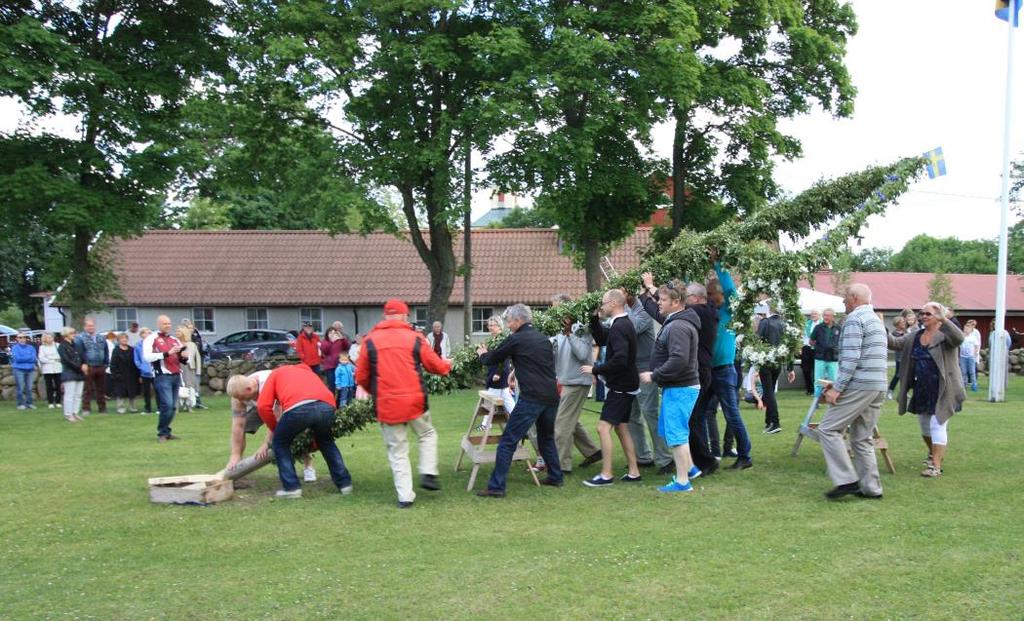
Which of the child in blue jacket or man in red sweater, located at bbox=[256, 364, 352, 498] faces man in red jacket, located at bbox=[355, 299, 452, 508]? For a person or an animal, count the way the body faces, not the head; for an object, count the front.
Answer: the child in blue jacket

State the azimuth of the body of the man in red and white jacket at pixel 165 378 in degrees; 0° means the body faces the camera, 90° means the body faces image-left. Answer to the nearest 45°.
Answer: approximately 315°

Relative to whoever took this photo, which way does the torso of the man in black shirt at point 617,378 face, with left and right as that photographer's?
facing to the left of the viewer

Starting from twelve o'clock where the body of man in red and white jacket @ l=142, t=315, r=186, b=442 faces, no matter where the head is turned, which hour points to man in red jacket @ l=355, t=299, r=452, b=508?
The man in red jacket is roughly at 1 o'clock from the man in red and white jacket.

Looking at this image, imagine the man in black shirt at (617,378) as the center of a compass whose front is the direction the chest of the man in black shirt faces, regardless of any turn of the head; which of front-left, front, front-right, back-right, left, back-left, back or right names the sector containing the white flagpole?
back-right

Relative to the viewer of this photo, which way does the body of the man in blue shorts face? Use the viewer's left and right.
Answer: facing to the left of the viewer

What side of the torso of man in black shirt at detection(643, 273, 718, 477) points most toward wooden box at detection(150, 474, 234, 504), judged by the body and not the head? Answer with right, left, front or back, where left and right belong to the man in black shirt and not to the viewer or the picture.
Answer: front

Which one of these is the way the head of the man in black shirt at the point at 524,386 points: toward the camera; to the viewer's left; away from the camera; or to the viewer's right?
to the viewer's left

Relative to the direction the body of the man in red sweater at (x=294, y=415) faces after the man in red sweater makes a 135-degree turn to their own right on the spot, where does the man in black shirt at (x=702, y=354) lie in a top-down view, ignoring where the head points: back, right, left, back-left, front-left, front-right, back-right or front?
front

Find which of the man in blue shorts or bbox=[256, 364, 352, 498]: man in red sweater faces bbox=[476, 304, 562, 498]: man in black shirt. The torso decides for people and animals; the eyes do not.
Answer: the man in blue shorts

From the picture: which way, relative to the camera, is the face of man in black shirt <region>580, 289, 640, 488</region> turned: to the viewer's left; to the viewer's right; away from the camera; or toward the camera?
to the viewer's left

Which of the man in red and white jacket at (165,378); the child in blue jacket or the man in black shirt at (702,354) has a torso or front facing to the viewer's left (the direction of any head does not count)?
the man in black shirt

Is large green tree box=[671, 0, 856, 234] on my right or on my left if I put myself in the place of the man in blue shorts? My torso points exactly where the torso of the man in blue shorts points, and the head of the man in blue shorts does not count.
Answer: on my right

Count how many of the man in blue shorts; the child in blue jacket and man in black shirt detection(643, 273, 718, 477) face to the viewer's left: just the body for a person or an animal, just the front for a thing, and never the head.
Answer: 2

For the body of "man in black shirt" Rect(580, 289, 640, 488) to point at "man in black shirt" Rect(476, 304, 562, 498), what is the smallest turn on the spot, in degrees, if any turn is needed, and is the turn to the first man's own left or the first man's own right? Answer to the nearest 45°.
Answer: approximately 45° to the first man's own left

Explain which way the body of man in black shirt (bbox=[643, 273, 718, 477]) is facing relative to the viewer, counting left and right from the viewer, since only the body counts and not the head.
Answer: facing to the left of the viewer
